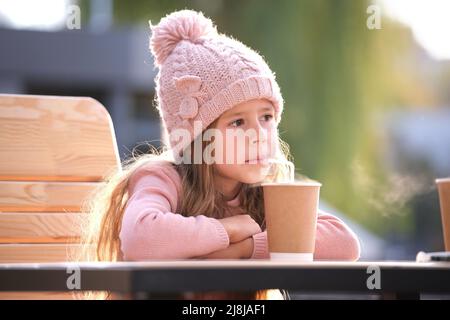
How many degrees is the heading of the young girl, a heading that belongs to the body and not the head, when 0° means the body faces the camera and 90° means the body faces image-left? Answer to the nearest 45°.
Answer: approximately 315°

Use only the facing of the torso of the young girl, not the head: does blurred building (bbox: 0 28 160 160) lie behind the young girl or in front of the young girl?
behind
